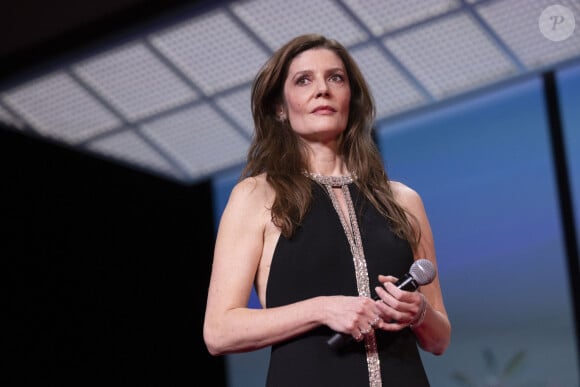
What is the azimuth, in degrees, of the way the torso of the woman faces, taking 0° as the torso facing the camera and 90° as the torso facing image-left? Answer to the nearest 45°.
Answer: approximately 315°
